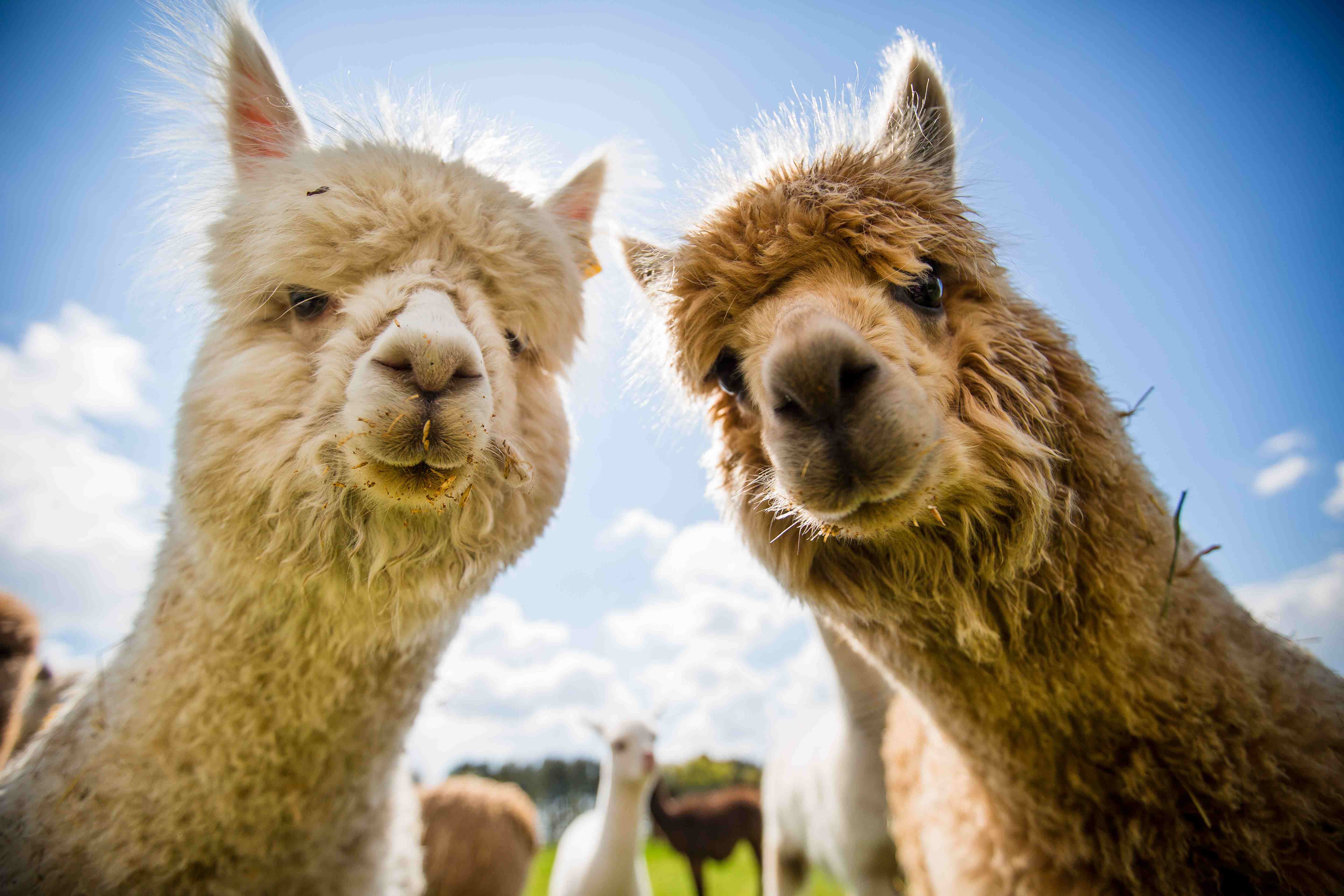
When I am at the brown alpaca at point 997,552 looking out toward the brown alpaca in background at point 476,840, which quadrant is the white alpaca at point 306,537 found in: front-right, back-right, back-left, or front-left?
front-left

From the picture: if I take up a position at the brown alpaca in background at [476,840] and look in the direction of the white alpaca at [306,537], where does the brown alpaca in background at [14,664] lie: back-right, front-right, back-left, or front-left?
front-right

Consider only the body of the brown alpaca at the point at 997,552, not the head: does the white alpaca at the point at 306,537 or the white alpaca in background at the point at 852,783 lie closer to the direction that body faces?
the white alpaca

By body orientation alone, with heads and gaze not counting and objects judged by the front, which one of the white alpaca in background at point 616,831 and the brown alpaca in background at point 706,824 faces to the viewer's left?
the brown alpaca in background

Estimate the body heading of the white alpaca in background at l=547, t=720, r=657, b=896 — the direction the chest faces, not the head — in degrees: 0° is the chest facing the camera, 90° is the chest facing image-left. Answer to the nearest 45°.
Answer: approximately 315°

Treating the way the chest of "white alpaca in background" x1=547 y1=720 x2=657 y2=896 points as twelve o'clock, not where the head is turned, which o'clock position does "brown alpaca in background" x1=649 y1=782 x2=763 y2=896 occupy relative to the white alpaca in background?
The brown alpaca in background is roughly at 8 o'clock from the white alpaca in background.

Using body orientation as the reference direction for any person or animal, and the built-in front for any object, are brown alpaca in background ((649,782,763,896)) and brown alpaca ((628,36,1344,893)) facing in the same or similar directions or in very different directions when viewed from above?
same or similar directions

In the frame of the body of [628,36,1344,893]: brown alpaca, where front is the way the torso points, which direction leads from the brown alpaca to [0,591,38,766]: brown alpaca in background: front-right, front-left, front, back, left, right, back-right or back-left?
front-right

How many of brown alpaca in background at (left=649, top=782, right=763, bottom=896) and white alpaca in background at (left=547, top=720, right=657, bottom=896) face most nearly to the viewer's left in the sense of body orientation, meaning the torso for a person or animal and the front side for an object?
1

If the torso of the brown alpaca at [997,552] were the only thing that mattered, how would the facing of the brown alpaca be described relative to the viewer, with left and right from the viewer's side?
facing the viewer and to the left of the viewer

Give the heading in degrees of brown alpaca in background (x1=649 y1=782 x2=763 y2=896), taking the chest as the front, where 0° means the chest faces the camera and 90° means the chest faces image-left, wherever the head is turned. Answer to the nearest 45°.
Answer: approximately 90°

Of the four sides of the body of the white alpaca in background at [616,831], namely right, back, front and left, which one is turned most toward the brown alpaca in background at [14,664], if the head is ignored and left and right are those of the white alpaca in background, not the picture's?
right

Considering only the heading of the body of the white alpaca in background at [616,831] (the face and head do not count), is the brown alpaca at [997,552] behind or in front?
in front
